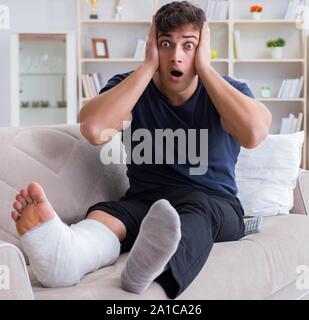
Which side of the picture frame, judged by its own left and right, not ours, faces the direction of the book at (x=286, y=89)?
left

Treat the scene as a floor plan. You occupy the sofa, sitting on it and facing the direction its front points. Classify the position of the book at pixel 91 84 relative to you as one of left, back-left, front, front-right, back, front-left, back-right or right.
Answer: back

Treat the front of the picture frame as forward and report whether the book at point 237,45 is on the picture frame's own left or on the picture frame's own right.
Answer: on the picture frame's own left

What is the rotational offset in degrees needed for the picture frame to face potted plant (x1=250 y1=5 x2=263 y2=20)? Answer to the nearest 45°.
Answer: approximately 90° to its left

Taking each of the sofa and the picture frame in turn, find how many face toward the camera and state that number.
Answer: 2

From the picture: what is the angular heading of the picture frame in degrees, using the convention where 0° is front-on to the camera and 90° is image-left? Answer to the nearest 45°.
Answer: approximately 0°

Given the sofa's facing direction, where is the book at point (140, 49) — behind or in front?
behind

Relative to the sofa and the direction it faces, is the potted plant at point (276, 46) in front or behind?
behind

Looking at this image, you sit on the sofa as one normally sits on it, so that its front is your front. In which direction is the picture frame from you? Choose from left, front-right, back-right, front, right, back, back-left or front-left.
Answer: back

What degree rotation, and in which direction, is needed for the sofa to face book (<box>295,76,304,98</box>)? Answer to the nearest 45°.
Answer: approximately 180°
